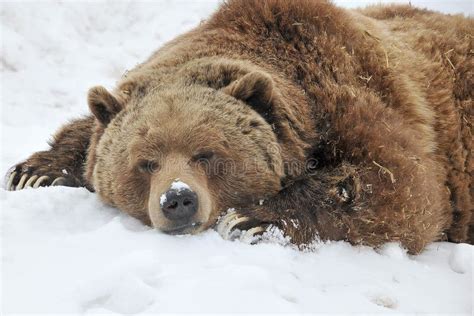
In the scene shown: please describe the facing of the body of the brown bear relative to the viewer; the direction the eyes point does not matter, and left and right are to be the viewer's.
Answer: facing the viewer and to the left of the viewer
